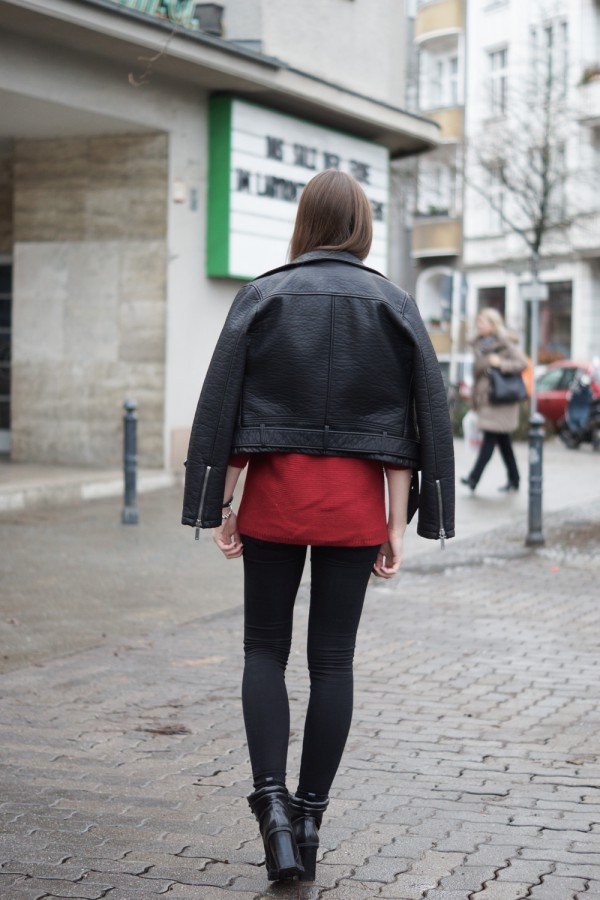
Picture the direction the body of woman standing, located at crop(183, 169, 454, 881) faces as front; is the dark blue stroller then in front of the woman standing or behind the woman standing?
in front

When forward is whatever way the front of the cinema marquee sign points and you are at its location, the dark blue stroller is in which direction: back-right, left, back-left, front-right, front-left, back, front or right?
left

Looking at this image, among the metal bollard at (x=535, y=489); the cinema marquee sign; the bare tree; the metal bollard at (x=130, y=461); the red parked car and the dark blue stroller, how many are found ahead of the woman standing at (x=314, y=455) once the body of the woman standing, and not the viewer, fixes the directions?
6

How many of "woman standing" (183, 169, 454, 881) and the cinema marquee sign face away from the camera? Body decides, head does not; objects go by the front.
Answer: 1

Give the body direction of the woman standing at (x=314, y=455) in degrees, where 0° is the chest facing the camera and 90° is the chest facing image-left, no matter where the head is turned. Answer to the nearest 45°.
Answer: approximately 180°

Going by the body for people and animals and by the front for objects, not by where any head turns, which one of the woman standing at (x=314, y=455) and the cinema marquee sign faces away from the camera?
the woman standing

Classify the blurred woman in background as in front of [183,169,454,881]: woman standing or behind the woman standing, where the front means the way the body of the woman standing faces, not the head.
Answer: in front

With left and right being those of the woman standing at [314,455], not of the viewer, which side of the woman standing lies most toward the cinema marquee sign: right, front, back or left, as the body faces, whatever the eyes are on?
front

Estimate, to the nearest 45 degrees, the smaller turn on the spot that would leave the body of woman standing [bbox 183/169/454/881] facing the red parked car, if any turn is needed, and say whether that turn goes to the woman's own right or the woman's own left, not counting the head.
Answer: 0° — they already face it

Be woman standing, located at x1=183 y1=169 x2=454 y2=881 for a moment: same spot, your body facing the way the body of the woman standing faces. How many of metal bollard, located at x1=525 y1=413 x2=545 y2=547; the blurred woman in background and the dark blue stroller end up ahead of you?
3

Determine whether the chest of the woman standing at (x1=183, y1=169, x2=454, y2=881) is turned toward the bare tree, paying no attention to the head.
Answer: yes

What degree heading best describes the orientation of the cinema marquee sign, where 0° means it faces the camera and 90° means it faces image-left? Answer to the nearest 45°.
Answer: approximately 315°

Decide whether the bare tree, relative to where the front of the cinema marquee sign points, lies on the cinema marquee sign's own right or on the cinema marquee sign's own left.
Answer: on the cinema marquee sign's own left

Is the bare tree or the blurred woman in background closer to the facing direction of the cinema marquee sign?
the blurred woman in background
